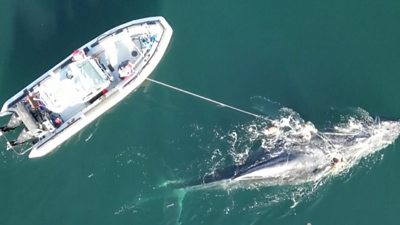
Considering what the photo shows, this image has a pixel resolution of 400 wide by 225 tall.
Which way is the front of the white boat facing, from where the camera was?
facing away from the viewer and to the right of the viewer

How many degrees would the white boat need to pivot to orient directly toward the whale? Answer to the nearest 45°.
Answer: approximately 45° to its right
